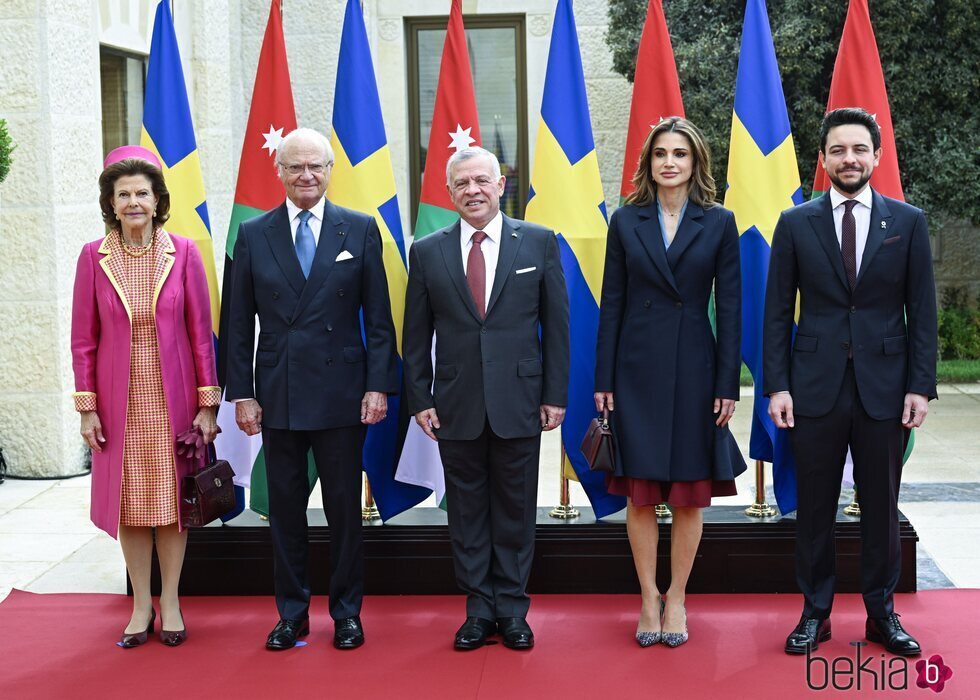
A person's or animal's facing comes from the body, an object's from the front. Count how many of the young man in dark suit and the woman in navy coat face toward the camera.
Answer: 2

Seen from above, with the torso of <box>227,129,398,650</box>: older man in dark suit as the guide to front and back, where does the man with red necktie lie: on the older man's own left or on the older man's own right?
on the older man's own left

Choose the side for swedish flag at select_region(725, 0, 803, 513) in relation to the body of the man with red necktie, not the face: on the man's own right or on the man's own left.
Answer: on the man's own left

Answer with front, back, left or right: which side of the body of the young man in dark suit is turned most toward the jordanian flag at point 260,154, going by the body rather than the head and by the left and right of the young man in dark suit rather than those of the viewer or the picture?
right
